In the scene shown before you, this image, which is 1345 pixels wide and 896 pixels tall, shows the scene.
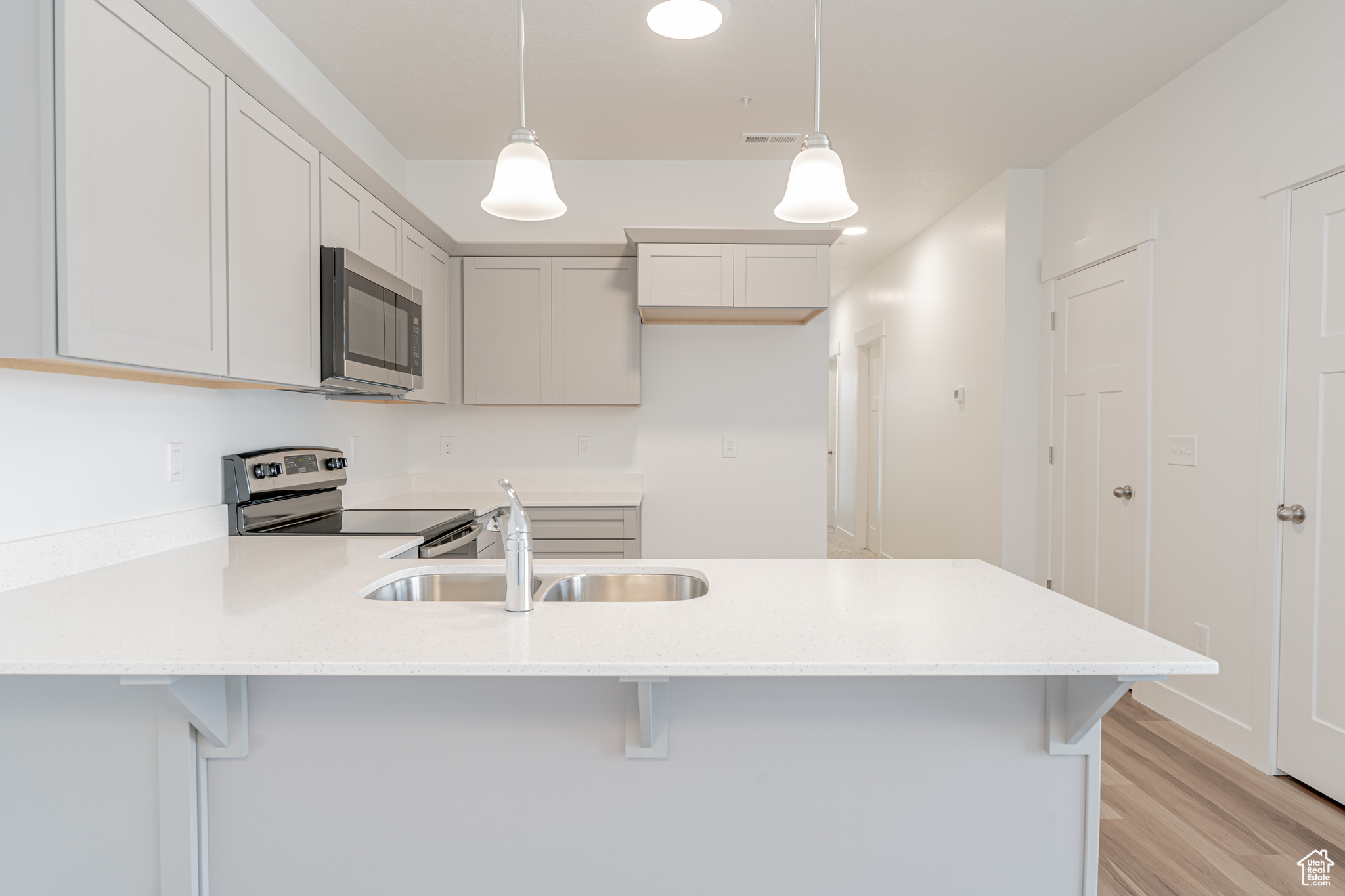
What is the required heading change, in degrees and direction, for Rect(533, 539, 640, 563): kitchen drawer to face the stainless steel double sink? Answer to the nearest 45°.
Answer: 0° — it already faces it

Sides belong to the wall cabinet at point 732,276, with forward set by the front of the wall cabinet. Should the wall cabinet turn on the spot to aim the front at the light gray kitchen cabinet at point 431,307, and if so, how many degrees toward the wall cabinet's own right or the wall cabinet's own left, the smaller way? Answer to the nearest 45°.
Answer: approximately 90° to the wall cabinet's own right

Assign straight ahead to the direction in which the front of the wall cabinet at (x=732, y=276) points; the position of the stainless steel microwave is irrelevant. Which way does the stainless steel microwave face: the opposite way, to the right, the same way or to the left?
to the left

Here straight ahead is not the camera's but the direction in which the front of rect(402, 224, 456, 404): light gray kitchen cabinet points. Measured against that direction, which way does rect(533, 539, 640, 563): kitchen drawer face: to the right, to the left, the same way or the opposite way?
to the right

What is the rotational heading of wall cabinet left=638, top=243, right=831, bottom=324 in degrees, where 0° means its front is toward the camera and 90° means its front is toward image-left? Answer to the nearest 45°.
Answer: approximately 0°

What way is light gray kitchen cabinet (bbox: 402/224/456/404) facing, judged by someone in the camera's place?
facing to the right of the viewer
